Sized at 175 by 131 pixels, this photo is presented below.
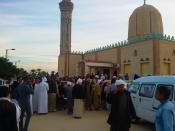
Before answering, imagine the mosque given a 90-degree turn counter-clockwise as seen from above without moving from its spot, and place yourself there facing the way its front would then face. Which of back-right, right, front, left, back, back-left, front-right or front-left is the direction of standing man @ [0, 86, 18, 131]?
front-right

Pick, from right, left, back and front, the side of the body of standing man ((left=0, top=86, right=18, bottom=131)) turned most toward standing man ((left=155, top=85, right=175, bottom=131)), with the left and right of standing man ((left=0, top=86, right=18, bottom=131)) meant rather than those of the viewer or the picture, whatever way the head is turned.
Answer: right

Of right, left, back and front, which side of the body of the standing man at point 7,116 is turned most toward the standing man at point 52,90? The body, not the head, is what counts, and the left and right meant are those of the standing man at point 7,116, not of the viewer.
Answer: front

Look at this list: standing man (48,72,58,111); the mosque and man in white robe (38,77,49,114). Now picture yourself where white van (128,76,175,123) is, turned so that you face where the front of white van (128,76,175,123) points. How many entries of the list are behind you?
0

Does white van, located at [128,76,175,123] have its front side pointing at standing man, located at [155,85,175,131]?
no

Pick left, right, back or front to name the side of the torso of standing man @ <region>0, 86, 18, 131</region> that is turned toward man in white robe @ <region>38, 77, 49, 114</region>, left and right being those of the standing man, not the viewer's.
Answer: front

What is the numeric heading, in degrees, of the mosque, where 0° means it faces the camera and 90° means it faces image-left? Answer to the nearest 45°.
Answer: approximately 45°

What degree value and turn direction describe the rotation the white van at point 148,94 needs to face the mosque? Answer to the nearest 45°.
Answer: approximately 45° to its right

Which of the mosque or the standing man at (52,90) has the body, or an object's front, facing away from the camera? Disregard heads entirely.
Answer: the standing man

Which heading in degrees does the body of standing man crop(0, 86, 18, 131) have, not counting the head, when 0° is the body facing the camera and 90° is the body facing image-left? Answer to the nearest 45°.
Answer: approximately 180°

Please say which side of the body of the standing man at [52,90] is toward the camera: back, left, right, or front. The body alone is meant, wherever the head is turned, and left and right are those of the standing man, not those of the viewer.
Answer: back

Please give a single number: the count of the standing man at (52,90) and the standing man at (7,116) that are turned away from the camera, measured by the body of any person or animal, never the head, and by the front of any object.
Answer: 2
